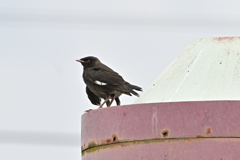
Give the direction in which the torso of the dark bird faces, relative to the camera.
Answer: to the viewer's left
